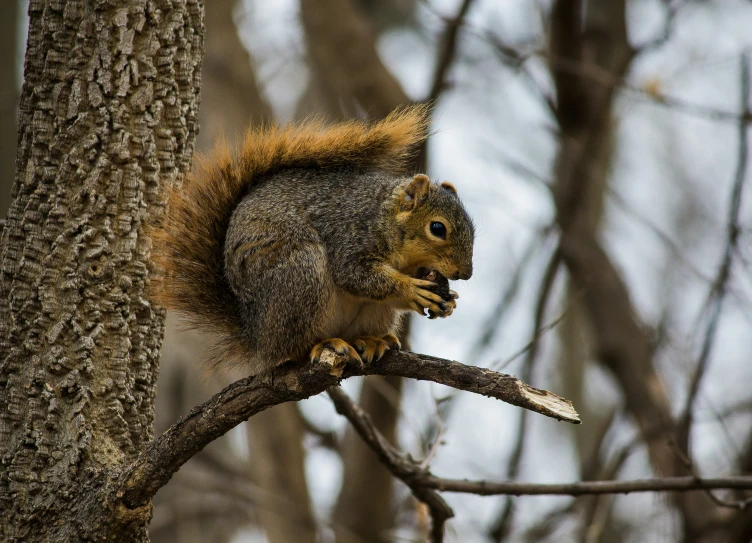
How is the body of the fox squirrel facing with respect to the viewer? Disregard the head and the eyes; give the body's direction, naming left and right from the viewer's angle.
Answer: facing to the right of the viewer

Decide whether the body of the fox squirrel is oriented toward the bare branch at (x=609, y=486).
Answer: yes

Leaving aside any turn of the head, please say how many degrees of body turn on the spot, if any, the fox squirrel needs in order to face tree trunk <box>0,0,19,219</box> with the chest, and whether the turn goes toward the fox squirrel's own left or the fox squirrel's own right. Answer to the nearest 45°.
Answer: approximately 135° to the fox squirrel's own left
